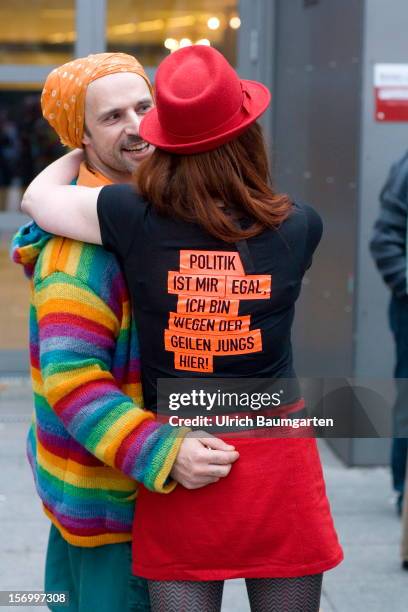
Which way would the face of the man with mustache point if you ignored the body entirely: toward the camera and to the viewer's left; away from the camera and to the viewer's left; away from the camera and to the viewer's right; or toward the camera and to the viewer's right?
toward the camera and to the viewer's right

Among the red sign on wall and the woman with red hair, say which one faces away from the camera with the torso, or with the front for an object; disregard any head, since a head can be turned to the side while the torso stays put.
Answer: the woman with red hair

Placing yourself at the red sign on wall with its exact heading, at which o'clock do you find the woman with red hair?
The woman with red hair is roughly at 12 o'clock from the red sign on wall.

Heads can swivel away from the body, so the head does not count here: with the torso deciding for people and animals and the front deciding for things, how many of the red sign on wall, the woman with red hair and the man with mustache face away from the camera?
1

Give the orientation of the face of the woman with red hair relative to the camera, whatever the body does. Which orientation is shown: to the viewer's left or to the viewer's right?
to the viewer's left

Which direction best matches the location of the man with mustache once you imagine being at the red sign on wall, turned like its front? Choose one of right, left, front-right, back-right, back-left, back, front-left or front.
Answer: front

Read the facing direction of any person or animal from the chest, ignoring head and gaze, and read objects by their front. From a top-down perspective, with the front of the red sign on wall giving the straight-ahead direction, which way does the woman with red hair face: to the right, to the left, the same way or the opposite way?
the opposite way

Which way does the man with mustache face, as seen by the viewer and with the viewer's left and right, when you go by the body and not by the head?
facing to the right of the viewer

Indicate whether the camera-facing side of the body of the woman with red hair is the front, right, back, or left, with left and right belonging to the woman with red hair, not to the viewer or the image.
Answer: back

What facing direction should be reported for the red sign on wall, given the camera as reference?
facing the viewer
